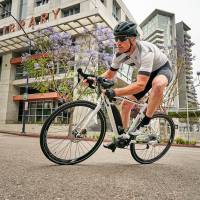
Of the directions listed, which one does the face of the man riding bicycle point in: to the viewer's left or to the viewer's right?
to the viewer's left

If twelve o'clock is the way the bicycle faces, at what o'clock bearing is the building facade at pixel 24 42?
The building facade is roughly at 4 o'clock from the bicycle.

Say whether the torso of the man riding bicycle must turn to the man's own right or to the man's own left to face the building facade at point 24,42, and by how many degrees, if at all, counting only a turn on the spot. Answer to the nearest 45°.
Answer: approximately 90° to the man's own right

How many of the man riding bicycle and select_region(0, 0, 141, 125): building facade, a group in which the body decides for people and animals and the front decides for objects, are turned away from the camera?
0

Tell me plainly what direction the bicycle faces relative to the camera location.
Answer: facing the viewer and to the left of the viewer

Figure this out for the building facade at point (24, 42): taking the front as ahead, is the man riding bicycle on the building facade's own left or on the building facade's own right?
on the building facade's own left

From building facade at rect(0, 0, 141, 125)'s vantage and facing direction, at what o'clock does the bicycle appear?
The bicycle is roughly at 10 o'clock from the building facade.
